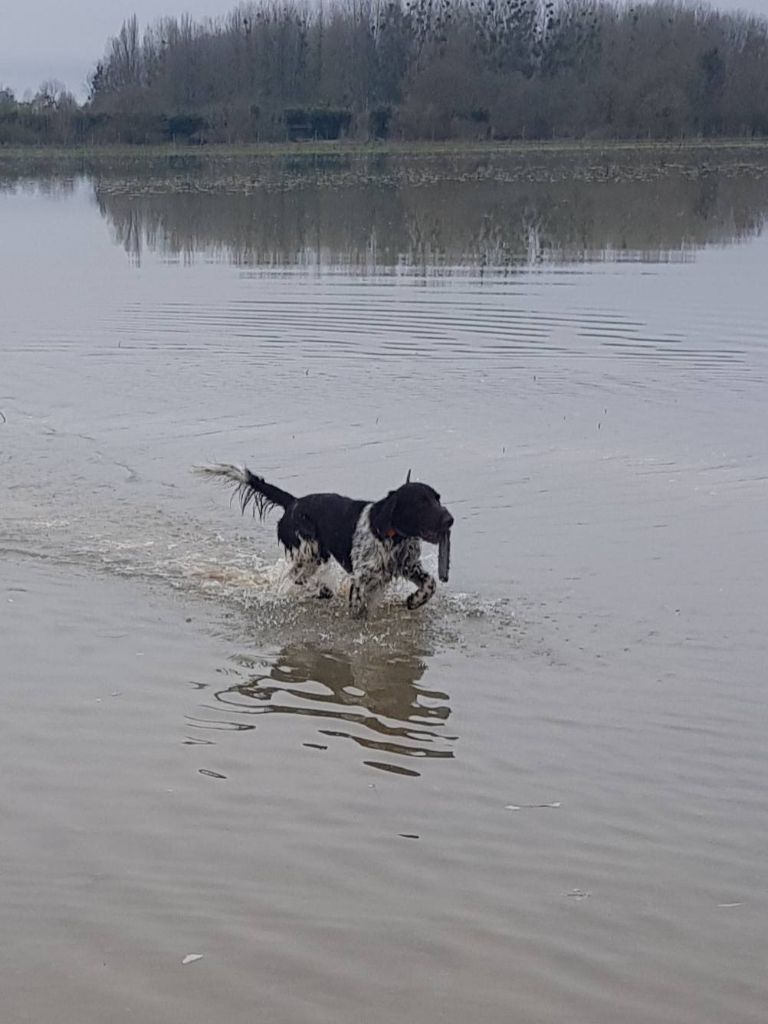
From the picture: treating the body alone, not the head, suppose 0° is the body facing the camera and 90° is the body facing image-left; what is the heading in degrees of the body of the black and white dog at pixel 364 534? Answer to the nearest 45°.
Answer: approximately 315°
